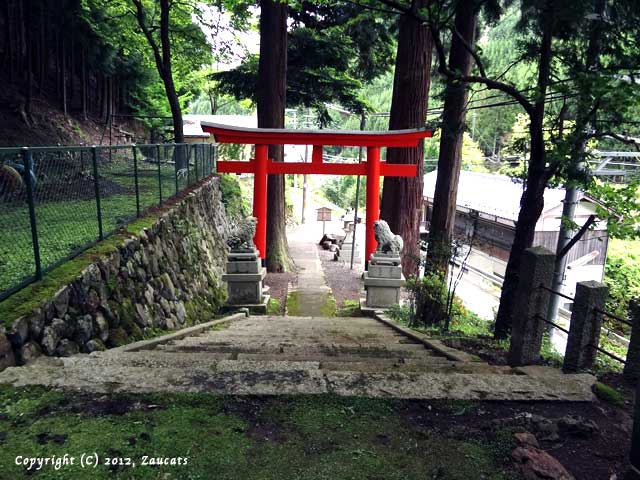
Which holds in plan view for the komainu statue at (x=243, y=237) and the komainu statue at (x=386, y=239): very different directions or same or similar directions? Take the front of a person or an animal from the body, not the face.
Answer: very different directions

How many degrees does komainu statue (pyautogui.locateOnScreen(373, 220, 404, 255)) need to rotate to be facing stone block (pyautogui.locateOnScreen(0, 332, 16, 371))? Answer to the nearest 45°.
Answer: approximately 45° to its left

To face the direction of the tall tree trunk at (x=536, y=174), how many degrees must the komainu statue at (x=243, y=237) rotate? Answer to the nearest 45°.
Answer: approximately 45° to its right

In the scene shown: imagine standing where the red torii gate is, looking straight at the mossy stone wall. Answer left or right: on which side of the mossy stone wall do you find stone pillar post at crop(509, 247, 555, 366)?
left

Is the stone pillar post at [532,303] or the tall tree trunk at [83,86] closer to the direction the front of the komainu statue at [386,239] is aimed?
the tall tree trunk

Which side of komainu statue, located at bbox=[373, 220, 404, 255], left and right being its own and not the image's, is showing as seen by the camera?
left

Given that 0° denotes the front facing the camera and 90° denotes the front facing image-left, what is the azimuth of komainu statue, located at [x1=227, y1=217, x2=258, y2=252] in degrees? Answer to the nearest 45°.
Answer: approximately 270°

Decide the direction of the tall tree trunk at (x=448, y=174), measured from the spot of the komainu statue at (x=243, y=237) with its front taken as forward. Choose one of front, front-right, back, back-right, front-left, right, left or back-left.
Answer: front
